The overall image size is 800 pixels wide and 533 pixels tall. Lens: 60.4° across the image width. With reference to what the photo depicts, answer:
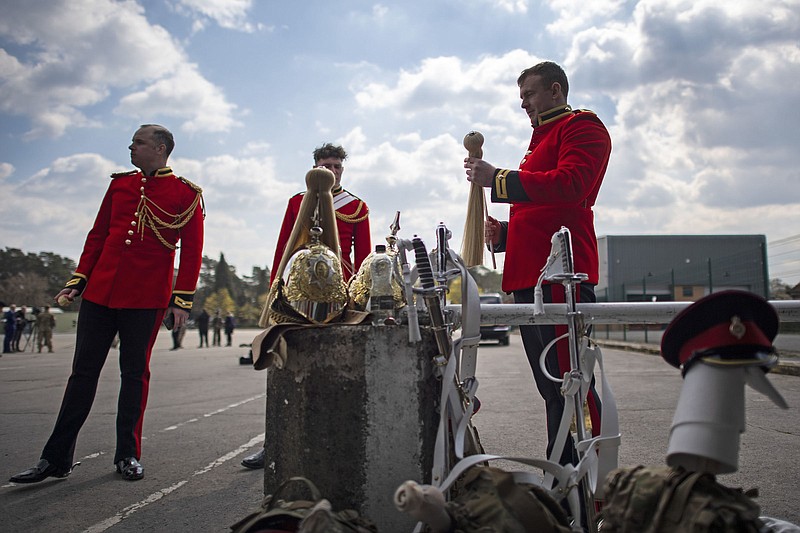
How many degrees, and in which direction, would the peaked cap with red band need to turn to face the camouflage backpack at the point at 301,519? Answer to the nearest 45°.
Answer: approximately 135° to its right

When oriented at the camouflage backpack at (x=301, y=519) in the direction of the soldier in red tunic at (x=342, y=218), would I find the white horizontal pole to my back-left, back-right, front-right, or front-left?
front-right

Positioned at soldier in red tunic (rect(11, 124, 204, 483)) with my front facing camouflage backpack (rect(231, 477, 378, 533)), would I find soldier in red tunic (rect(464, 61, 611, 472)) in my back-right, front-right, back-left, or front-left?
front-left

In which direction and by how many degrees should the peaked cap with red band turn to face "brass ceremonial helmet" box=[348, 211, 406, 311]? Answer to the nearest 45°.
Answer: approximately 135° to its right

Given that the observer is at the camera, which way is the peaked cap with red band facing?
facing the viewer and to the right of the viewer

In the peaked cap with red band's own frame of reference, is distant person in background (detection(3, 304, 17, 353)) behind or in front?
behind

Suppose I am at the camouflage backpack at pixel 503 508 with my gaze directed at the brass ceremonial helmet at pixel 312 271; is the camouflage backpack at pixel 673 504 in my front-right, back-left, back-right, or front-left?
back-right

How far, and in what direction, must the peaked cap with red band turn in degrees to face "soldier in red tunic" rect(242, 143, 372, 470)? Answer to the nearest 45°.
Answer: approximately 180°

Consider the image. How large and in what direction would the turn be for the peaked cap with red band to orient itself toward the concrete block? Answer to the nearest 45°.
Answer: approximately 135° to its right

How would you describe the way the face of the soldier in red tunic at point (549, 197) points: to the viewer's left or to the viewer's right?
to the viewer's left

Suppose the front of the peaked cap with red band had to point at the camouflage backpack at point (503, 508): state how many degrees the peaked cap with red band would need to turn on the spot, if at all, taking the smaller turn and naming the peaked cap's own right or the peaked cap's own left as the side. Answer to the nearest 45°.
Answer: approximately 135° to the peaked cap's own right

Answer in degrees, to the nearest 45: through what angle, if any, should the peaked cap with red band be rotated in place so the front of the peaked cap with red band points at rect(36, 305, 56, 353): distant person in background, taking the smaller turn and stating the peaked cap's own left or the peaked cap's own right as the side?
approximately 180°

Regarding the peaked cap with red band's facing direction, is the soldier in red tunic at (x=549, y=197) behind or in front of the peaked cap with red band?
behind

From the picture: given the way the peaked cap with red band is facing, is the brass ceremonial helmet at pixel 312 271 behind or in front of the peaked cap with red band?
behind

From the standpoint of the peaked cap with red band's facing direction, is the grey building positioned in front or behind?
behind
